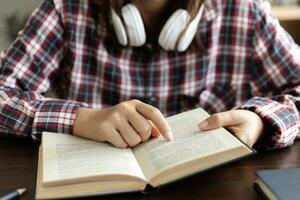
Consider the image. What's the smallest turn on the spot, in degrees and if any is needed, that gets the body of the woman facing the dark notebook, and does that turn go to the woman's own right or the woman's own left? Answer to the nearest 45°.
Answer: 0° — they already face it

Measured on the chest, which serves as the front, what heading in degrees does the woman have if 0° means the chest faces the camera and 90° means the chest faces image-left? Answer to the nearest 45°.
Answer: approximately 0°
